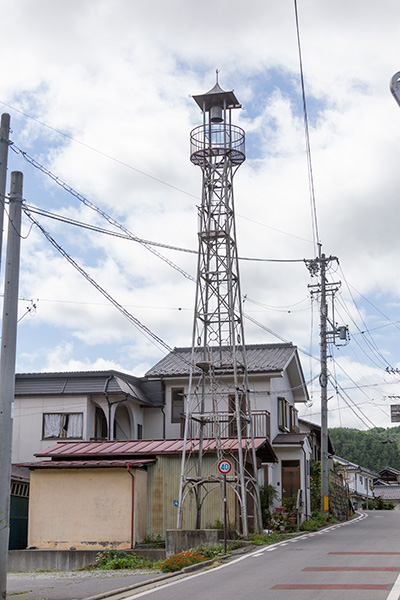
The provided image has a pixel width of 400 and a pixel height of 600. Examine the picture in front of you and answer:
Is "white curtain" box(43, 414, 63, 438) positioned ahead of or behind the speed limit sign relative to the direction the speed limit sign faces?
behind

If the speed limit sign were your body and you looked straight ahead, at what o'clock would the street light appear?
The street light is roughly at 12 o'clock from the speed limit sign.

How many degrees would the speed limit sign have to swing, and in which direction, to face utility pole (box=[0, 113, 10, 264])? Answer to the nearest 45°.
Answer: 0° — it already faces it

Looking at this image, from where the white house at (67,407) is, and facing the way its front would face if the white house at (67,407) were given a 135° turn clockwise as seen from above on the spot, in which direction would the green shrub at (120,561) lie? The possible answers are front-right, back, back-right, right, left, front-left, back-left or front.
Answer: left

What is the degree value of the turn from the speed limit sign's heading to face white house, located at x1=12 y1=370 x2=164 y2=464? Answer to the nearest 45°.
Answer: approximately 135° to its right

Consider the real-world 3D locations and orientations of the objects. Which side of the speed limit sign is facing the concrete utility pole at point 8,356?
front

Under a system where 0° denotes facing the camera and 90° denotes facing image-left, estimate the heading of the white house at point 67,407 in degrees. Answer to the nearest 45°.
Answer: approximately 315°

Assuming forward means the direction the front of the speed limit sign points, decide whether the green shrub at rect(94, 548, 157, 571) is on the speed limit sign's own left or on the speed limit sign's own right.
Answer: on the speed limit sign's own right

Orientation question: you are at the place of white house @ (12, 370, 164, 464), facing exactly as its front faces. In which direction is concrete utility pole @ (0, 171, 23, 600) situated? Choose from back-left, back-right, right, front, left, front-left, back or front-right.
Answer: front-right

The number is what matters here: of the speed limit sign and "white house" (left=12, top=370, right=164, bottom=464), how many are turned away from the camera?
0
